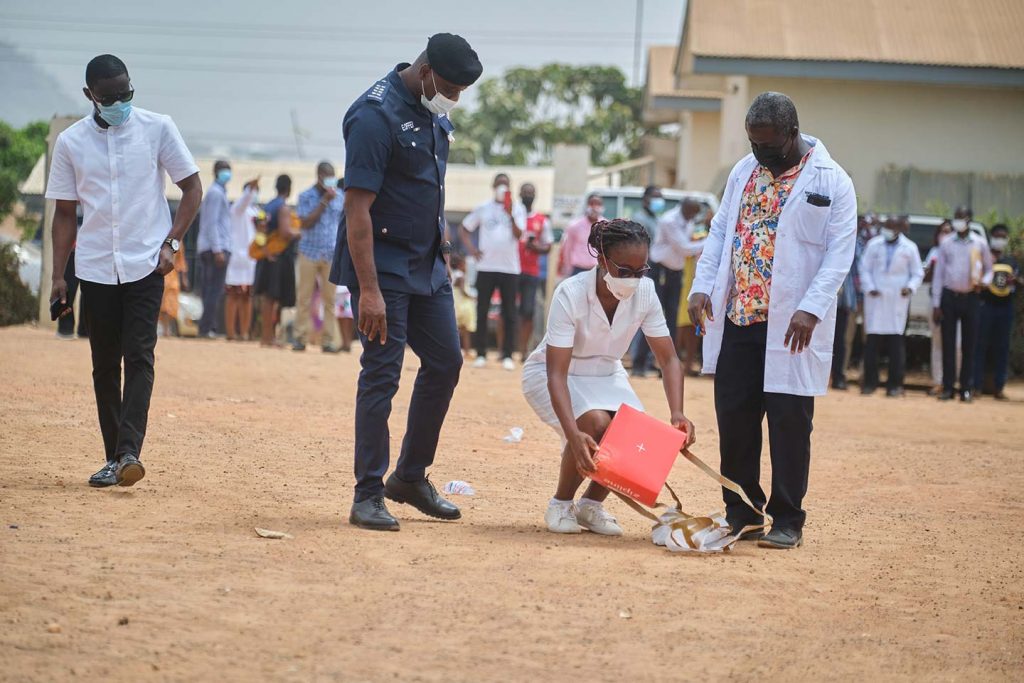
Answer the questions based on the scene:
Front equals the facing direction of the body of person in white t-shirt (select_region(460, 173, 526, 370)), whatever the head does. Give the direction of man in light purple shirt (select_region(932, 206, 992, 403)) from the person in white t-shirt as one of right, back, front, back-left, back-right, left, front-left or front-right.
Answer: left

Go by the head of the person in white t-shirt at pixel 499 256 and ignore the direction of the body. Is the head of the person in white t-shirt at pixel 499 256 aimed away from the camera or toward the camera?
toward the camera

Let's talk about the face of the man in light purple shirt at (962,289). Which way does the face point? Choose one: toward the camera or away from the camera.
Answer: toward the camera

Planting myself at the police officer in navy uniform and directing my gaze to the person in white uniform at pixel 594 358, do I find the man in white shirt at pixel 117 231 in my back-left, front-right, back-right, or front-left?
back-left

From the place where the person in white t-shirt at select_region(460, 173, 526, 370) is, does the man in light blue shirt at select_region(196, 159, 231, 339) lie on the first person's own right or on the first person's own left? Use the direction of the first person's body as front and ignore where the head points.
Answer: on the first person's own right

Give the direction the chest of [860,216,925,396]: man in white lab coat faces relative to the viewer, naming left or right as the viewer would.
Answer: facing the viewer

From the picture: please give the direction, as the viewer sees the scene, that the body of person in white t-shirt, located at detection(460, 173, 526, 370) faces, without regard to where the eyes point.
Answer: toward the camera

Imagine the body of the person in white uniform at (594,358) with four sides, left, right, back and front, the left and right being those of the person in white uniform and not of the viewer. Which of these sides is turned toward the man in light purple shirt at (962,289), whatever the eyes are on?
left

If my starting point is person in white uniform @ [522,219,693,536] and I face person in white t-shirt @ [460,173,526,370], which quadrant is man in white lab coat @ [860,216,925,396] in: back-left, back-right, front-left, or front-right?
front-right

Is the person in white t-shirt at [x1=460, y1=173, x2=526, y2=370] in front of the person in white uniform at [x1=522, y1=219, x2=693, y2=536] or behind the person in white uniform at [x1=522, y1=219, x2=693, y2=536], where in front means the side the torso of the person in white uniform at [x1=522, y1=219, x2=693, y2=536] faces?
behind

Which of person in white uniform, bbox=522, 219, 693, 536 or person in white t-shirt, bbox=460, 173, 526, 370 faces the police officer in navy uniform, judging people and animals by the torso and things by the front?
person in white t-shirt, bbox=460, 173, 526, 370

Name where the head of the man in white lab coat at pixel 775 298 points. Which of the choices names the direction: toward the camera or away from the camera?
toward the camera

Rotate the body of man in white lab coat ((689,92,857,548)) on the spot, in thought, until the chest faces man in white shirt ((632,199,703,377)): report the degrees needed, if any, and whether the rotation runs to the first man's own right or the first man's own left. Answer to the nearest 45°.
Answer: approximately 135° to the first man's own right

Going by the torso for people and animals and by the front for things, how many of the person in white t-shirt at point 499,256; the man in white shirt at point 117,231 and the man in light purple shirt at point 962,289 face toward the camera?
3

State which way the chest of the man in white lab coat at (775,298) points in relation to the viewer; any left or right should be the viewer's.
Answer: facing the viewer and to the left of the viewer

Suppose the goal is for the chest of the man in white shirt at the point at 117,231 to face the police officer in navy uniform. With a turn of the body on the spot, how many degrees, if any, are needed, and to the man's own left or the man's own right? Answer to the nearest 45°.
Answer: approximately 45° to the man's own left

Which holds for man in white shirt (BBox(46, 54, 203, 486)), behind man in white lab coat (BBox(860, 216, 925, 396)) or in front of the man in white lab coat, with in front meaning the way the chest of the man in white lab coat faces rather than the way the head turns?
in front

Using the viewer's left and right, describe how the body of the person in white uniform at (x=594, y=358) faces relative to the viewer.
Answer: facing the viewer and to the right of the viewer

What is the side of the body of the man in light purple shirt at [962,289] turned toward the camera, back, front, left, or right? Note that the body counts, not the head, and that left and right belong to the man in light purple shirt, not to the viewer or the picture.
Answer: front

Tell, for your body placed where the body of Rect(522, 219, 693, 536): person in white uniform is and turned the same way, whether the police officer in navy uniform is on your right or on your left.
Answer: on your right
